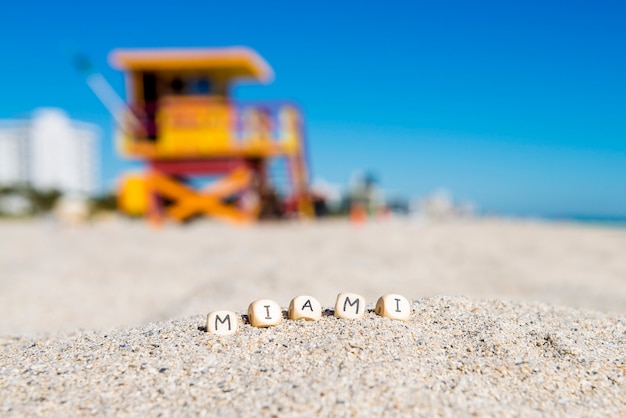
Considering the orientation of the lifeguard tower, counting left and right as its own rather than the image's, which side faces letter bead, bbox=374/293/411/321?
right

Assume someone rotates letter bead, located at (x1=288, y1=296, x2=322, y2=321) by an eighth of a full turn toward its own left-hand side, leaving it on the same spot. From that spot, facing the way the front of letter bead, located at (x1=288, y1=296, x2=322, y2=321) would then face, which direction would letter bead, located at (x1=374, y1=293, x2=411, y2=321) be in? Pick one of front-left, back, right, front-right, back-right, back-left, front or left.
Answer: front-left

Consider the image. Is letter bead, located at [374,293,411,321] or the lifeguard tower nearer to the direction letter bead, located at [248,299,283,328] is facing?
the letter bead

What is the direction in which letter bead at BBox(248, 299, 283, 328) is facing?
toward the camera

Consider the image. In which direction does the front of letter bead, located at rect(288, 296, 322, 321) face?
toward the camera

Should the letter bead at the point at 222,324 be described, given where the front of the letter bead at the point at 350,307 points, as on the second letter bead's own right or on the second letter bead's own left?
on the second letter bead's own right

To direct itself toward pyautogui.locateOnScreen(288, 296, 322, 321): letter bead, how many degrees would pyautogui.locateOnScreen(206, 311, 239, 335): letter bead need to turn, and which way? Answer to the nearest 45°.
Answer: approximately 90° to its left

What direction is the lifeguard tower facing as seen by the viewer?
to the viewer's right

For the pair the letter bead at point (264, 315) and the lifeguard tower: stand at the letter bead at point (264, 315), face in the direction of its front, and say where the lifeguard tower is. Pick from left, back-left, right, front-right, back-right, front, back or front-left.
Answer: back

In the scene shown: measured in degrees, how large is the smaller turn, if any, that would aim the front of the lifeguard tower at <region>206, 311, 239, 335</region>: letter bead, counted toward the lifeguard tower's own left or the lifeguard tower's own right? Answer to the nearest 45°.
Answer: approximately 90° to the lifeguard tower's own right
